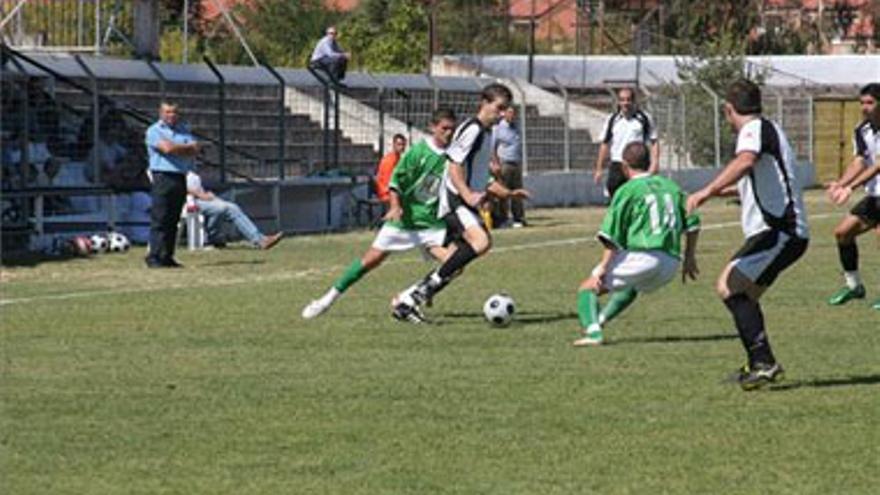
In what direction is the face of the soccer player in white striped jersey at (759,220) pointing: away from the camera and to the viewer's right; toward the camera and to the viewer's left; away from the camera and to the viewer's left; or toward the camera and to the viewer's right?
away from the camera and to the viewer's left

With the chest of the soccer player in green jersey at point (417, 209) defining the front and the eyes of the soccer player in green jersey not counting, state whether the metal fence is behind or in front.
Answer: behind

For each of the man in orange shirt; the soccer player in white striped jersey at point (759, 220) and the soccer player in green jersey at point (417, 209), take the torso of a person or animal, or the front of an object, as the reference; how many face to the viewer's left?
1

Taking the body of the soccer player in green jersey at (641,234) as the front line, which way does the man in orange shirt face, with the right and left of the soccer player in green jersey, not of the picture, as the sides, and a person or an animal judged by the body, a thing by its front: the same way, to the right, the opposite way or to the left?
the opposite way

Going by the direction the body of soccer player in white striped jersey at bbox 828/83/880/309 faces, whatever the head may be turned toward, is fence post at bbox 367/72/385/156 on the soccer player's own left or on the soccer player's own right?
on the soccer player's own right

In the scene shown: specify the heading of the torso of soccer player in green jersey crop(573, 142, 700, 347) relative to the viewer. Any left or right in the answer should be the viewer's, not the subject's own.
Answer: facing away from the viewer and to the left of the viewer

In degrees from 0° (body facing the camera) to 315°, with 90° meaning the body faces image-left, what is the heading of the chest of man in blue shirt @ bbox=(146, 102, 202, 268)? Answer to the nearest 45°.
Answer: approximately 315°

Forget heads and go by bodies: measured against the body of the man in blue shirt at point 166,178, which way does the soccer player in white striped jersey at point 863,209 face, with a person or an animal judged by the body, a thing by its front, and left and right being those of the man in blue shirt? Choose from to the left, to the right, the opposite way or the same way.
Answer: to the right

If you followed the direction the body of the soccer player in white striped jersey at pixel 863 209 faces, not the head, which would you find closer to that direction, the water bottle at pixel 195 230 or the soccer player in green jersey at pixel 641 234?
the soccer player in green jersey

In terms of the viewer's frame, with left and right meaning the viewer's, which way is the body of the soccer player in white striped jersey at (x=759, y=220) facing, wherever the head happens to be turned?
facing to the left of the viewer
